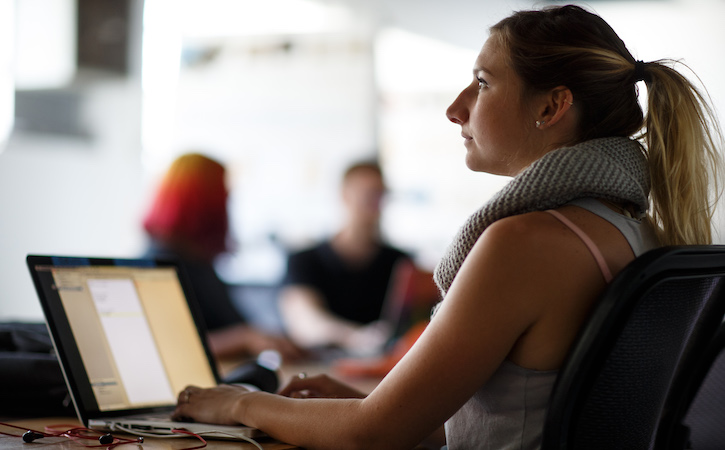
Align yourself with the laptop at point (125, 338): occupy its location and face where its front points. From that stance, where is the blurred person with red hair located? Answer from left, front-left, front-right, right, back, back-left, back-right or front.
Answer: back-left

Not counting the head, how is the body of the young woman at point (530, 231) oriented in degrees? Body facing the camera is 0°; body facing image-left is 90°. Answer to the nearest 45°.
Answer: approximately 90°

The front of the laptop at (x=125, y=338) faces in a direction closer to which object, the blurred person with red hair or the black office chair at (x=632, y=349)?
the black office chair

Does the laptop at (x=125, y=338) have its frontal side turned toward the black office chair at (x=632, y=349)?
yes

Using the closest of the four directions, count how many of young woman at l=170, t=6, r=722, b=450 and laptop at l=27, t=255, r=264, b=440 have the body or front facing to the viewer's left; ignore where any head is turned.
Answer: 1

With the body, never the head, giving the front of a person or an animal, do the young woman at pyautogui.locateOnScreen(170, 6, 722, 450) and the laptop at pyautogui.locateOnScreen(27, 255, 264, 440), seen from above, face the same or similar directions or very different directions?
very different directions

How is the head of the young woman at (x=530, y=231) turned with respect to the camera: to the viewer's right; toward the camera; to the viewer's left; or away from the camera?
to the viewer's left

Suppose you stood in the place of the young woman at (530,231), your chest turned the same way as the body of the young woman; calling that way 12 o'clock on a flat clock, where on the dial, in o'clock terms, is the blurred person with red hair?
The blurred person with red hair is roughly at 2 o'clock from the young woman.

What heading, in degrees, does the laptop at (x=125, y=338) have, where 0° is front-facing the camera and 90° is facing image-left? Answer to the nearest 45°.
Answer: approximately 315°

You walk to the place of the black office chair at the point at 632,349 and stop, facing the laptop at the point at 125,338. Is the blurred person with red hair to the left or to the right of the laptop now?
right
